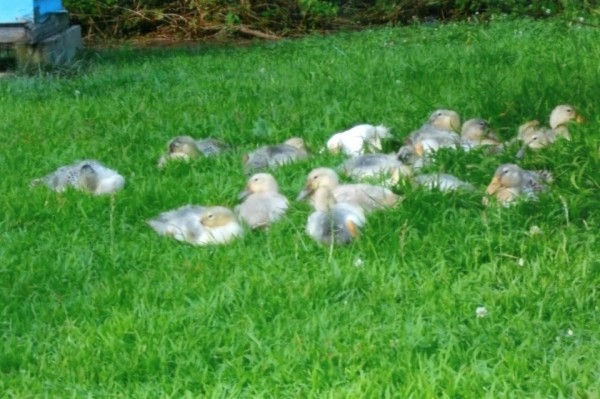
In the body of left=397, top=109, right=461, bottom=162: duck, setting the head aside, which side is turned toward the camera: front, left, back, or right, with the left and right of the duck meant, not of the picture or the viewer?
right

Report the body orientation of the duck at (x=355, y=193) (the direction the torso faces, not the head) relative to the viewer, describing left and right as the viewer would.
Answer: facing to the left of the viewer

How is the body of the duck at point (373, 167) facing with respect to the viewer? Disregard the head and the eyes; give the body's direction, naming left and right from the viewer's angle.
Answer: facing to the right of the viewer

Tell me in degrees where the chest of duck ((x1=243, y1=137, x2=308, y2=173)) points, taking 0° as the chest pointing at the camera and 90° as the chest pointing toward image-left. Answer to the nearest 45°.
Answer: approximately 270°

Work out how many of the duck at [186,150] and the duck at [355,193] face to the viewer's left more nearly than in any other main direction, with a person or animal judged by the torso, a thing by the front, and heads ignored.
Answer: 2
